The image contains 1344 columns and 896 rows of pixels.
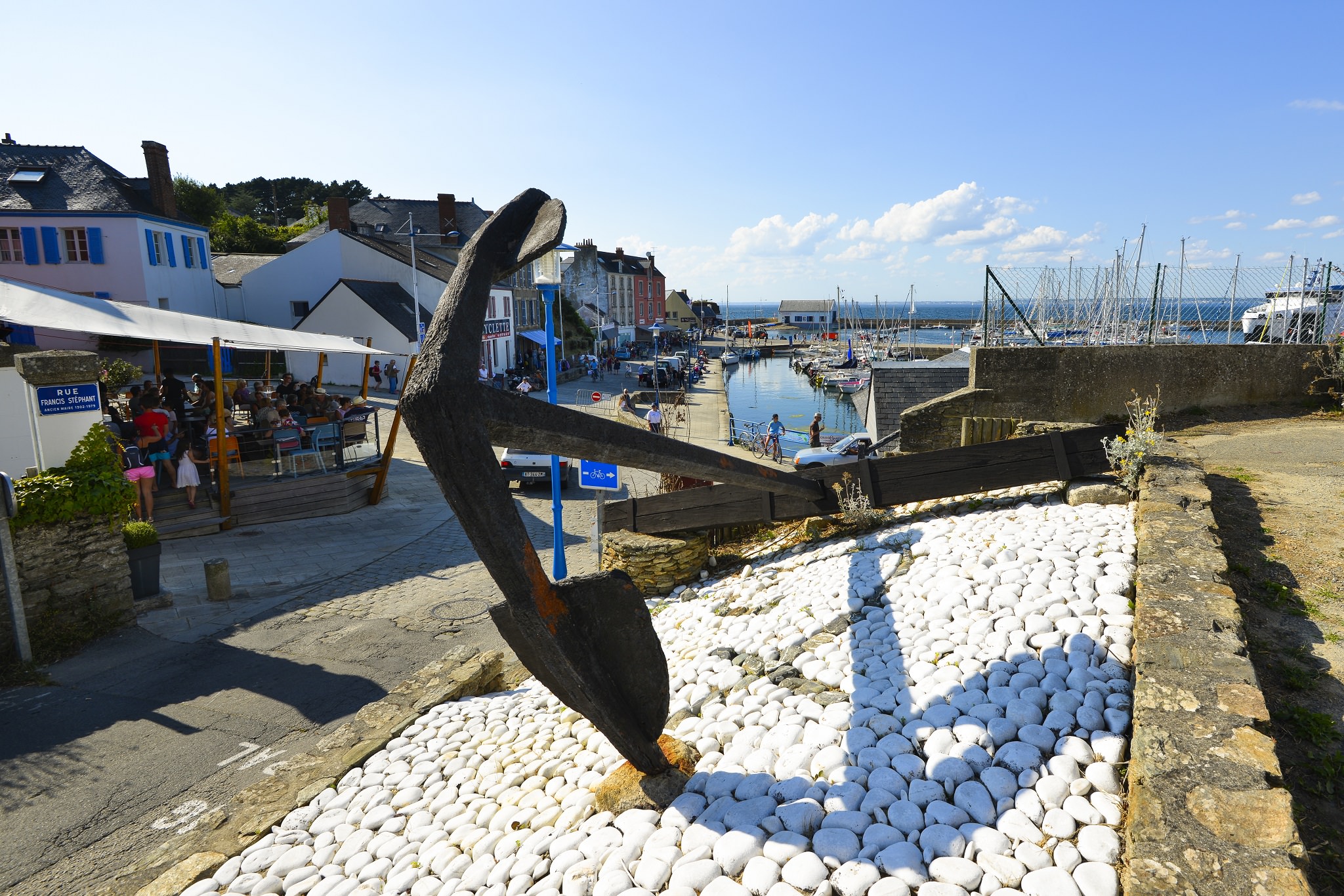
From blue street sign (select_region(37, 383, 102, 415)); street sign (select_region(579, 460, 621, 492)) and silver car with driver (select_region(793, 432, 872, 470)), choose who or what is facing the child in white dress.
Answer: the silver car with driver

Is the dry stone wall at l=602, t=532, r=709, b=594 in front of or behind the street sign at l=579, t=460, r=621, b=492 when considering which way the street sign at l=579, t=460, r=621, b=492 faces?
in front

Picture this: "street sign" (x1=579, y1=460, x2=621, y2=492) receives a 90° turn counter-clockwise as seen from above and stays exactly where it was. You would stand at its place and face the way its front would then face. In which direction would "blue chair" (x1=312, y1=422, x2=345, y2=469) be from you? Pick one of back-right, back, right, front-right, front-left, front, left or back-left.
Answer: back-left

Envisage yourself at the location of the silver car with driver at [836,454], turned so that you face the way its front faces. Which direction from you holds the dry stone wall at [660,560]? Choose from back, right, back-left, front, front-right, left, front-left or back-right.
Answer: front-left

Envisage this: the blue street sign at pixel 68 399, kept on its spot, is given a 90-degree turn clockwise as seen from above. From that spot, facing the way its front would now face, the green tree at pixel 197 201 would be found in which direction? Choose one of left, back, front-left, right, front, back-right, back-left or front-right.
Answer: right

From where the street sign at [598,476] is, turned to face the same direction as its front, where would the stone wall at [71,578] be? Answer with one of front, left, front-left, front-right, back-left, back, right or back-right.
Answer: right

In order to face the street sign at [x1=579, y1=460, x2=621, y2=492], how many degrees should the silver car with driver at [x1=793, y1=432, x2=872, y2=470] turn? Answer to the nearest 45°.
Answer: approximately 45° to its left

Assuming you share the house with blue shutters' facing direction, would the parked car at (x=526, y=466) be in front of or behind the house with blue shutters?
in front

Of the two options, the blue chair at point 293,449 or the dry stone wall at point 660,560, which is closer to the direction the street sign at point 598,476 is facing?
the dry stone wall

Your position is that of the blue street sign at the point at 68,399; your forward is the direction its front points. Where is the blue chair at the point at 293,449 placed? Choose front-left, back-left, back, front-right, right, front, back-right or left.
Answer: back-left

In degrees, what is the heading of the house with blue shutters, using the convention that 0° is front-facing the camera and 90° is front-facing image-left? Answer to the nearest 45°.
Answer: approximately 0°

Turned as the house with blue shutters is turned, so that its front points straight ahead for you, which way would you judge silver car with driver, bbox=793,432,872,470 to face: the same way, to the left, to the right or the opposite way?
to the right

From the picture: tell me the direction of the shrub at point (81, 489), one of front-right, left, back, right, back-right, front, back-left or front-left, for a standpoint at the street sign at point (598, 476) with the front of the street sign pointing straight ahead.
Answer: right
